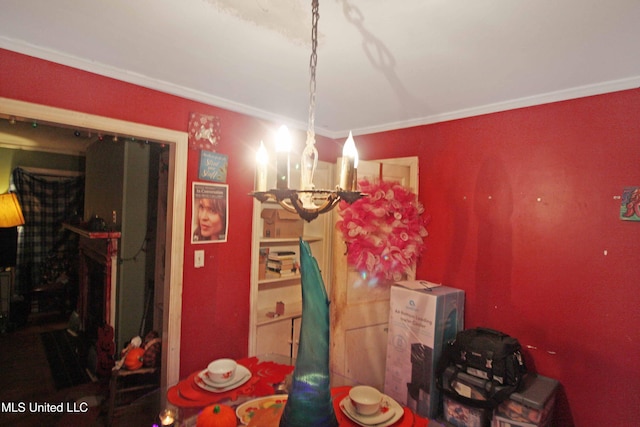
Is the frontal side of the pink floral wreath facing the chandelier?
yes

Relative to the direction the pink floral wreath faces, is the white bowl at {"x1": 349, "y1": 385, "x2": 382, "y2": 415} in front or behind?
in front

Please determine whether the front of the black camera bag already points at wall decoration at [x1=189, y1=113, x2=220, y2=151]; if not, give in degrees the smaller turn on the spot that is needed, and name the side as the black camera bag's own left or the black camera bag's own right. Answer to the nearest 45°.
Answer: approximately 45° to the black camera bag's own right

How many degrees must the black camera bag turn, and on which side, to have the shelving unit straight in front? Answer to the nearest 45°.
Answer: approximately 45° to its right

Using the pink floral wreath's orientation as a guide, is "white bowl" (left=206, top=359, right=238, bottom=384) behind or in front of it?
in front

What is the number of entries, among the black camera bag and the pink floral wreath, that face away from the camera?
0

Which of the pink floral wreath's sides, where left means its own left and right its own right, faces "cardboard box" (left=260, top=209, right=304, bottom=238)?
right

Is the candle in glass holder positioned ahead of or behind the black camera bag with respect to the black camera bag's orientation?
ahead

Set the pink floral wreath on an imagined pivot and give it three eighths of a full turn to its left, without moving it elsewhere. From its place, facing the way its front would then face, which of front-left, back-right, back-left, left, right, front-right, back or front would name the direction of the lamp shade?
back-left

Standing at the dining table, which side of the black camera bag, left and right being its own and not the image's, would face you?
front

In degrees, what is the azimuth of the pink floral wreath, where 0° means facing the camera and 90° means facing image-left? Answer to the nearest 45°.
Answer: approximately 0°

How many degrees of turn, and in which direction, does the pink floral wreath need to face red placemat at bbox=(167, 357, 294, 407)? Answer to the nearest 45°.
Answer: approximately 45° to its right

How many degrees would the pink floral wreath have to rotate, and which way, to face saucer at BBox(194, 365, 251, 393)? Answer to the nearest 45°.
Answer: approximately 45° to its right

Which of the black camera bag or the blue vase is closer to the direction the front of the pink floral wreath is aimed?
the blue vase

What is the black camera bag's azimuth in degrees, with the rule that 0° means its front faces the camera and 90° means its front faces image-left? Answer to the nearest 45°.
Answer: approximately 45°

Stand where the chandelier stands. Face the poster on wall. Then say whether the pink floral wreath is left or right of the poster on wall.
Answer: right

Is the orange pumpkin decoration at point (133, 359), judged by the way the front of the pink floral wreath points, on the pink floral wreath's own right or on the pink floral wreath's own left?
on the pink floral wreath's own right
